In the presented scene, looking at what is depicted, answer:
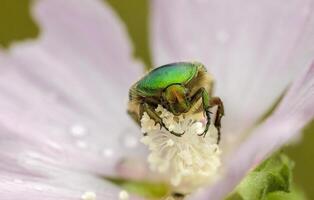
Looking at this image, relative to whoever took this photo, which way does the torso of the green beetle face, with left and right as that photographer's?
facing the viewer

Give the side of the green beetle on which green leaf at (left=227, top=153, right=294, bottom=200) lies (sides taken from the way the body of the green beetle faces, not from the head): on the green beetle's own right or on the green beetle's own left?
on the green beetle's own left
